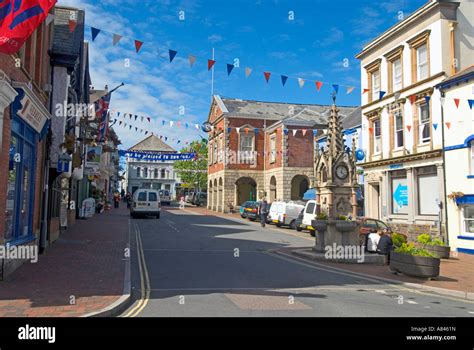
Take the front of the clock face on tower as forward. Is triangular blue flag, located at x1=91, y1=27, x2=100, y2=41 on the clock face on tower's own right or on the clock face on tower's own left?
on the clock face on tower's own right

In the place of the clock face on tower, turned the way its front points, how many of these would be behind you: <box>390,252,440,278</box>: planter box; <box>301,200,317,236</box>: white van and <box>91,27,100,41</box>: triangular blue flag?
1

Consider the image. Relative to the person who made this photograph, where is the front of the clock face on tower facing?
facing the viewer

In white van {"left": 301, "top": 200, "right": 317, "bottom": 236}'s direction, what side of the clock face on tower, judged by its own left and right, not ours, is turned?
back

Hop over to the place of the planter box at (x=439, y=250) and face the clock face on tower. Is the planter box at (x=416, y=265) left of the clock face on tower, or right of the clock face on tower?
left

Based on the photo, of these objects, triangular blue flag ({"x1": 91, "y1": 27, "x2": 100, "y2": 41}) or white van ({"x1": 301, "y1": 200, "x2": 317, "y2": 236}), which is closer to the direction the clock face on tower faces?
the triangular blue flag
